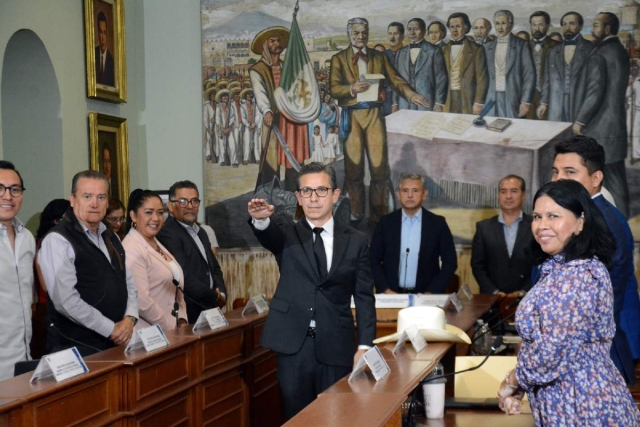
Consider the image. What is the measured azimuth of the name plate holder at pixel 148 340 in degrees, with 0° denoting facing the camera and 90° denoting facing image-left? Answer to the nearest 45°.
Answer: approximately 315°

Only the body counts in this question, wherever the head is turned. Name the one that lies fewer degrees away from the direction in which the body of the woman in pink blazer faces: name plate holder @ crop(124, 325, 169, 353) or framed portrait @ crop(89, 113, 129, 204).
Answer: the name plate holder

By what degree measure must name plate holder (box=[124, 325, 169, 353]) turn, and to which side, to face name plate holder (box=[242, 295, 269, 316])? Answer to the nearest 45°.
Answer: approximately 90° to its left

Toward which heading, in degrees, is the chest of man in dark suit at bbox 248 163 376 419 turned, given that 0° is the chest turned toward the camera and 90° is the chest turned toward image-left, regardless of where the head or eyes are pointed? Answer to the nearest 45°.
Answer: approximately 0°

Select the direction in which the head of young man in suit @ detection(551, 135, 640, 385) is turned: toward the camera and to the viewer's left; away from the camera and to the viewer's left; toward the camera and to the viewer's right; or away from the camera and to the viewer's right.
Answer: toward the camera and to the viewer's left

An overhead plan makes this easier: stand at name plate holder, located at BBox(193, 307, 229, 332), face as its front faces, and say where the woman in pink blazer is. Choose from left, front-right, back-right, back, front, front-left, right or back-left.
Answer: back

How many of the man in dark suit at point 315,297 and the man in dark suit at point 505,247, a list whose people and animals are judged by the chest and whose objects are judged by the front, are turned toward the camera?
2

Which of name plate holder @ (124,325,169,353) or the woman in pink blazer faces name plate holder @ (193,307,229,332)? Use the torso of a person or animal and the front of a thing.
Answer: the woman in pink blazer
